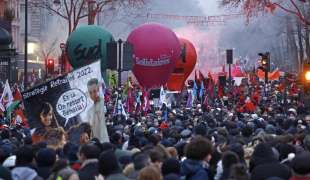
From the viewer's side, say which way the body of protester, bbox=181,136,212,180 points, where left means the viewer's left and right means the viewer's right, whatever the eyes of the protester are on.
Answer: facing away from the viewer and to the right of the viewer

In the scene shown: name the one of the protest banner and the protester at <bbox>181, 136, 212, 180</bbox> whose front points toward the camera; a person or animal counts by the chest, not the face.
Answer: the protest banner

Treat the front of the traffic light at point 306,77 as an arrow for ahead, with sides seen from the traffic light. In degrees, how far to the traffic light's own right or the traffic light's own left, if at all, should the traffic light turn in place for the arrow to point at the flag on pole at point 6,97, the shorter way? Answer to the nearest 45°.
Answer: approximately 45° to the traffic light's own right

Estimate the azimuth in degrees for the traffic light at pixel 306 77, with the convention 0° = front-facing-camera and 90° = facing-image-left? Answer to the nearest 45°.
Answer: approximately 0°

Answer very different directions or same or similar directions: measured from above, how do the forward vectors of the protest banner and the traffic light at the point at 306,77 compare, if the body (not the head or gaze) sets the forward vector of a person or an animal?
same or similar directions

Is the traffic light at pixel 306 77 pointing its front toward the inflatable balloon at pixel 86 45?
no

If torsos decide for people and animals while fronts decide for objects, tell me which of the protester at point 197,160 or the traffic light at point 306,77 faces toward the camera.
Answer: the traffic light

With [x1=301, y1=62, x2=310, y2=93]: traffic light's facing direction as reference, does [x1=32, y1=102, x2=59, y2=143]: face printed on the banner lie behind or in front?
in front

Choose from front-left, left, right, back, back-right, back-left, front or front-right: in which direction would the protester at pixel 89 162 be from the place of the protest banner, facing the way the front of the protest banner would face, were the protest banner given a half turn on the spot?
back

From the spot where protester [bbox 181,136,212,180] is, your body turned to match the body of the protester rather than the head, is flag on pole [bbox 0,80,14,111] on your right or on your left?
on your left

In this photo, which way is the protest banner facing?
toward the camera

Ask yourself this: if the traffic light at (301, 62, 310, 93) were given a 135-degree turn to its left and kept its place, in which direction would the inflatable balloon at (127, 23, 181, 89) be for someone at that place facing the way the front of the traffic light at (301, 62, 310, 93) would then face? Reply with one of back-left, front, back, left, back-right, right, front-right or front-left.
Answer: left

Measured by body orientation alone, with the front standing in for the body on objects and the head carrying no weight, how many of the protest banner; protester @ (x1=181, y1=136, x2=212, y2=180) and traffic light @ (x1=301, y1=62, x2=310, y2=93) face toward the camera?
2

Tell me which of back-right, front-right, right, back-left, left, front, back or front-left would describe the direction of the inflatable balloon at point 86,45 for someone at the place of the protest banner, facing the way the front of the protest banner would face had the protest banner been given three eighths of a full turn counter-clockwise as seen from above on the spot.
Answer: front-left

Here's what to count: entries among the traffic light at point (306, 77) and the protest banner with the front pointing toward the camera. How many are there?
2
